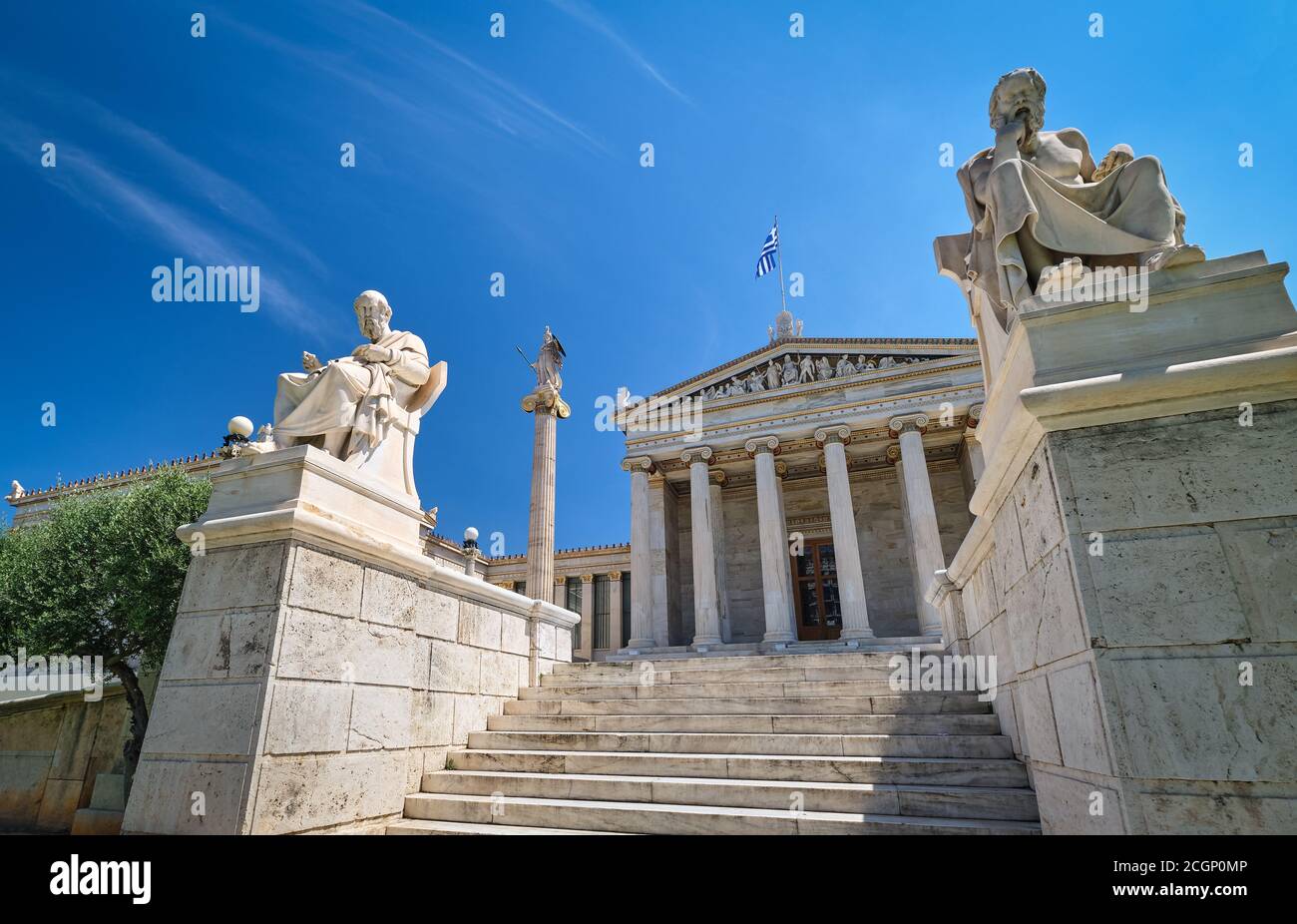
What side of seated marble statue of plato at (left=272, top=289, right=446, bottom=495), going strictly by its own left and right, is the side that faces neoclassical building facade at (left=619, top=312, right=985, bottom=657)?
back

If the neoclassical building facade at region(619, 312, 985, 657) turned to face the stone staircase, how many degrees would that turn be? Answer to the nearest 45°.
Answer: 0° — it already faces it

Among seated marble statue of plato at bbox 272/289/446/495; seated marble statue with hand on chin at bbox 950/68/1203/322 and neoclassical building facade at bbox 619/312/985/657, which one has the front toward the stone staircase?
the neoclassical building facade

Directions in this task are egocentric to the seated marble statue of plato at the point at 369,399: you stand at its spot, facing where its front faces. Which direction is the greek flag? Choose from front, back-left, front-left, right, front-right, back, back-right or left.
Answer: back

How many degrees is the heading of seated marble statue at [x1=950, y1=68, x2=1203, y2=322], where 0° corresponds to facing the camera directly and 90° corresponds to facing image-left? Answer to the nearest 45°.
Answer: approximately 315°

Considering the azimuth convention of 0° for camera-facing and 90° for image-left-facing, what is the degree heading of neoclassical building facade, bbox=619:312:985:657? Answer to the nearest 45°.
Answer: approximately 0°

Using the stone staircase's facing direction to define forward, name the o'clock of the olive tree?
The olive tree is roughly at 4 o'clock from the stone staircase.

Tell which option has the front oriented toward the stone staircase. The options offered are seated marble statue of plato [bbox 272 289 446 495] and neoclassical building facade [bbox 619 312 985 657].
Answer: the neoclassical building facade

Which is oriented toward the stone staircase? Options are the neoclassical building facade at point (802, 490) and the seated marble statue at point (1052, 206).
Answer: the neoclassical building facade
